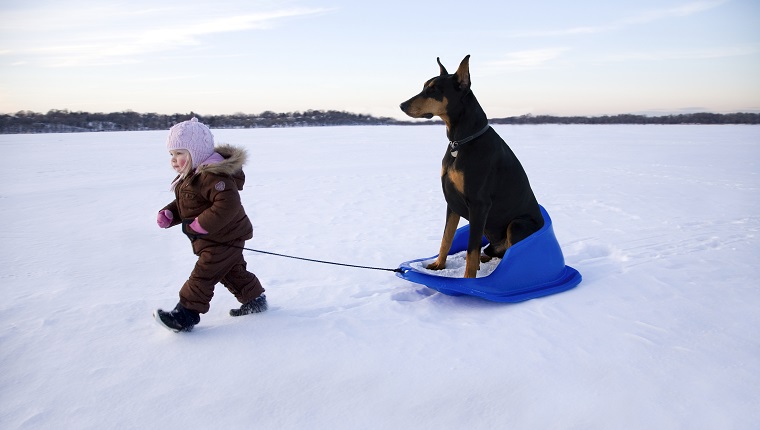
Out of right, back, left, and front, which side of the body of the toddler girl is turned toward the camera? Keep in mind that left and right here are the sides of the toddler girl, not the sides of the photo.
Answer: left

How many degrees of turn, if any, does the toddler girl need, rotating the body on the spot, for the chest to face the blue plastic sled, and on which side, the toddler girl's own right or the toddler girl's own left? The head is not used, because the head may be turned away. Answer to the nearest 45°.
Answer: approximately 180°

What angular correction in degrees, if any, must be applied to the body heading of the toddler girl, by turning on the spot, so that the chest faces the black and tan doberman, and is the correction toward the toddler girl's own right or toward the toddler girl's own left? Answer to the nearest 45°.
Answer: approximately 180°

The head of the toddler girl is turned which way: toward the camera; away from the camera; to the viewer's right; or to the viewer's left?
to the viewer's left
